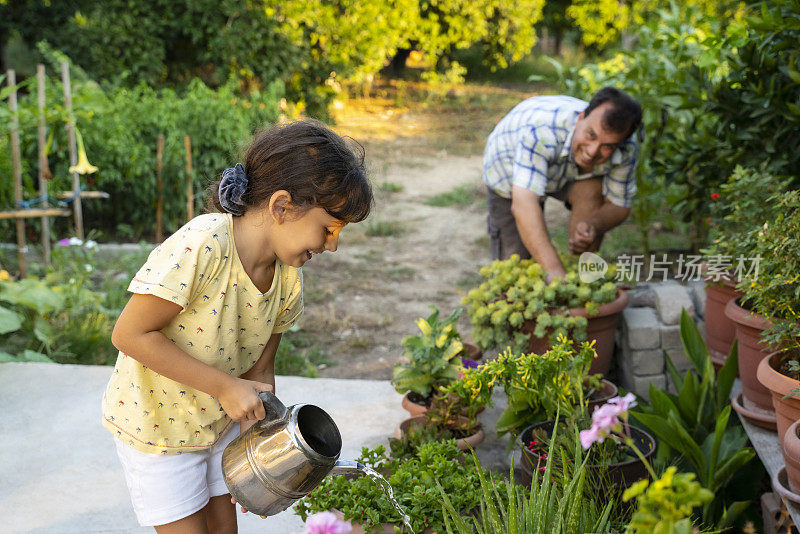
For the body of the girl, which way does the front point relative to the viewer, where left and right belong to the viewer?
facing the viewer and to the right of the viewer

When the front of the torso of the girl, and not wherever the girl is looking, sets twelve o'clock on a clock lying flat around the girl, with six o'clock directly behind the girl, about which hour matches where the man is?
The man is roughly at 9 o'clock from the girl.

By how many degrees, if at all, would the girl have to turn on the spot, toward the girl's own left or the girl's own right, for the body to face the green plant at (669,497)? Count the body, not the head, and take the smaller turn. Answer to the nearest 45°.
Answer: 0° — they already face it

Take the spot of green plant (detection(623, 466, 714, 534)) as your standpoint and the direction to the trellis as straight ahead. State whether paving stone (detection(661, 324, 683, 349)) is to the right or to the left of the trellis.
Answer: right

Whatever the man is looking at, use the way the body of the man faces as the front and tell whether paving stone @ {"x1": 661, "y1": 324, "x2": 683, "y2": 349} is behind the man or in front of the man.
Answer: in front

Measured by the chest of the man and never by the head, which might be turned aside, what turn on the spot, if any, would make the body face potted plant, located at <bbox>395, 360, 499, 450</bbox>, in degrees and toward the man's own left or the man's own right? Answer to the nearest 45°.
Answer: approximately 45° to the man's own right

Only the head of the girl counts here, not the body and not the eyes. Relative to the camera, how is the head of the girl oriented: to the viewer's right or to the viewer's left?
to the viewer's right

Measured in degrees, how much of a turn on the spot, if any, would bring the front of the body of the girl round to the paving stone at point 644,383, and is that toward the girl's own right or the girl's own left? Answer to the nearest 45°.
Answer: approximately 90° to the girl's own left

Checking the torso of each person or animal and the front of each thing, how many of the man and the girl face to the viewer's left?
0
